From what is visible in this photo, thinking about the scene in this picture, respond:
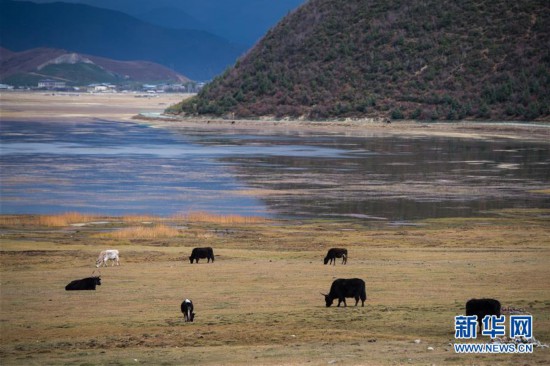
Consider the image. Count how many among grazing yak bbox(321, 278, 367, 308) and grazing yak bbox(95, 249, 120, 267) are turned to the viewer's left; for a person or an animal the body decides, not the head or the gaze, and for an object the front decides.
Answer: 2

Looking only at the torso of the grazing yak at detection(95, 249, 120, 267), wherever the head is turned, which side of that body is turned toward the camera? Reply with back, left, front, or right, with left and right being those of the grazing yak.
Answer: left

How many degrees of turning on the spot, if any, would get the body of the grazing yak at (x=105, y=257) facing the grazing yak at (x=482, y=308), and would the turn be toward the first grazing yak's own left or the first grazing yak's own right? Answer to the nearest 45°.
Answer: approximately 135° to the first grazing yak's own left

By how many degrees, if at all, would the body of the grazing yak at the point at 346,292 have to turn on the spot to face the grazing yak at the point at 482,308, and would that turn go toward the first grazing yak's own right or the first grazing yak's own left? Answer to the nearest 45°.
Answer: approximately 135° to the first grazing yak's own left

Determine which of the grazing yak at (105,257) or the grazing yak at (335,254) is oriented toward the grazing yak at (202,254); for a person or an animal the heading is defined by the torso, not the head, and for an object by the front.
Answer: the grazing yak at (335,254)

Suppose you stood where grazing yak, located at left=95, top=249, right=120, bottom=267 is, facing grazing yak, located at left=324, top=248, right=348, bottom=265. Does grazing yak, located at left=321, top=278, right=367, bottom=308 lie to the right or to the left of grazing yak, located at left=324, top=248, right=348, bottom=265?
right

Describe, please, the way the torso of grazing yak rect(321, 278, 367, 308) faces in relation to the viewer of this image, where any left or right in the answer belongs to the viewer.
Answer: facing to the left of the viewer

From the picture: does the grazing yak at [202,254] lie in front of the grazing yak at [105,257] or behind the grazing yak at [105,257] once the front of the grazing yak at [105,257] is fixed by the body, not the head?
behind

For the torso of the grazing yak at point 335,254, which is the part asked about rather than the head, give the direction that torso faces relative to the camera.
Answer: to the viewer's left
